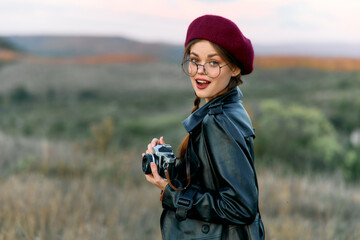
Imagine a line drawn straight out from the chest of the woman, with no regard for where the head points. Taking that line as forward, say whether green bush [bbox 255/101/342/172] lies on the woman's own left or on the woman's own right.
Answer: on the woman's own right

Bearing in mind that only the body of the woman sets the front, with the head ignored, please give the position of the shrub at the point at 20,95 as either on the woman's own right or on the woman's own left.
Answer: on the woman's own right

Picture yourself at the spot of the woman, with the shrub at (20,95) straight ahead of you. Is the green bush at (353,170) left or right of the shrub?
right

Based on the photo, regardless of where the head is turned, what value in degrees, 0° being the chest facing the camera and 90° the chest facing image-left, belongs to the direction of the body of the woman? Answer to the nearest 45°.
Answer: approximately 90°

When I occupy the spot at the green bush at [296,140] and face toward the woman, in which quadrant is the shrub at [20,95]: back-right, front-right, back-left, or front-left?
back-right

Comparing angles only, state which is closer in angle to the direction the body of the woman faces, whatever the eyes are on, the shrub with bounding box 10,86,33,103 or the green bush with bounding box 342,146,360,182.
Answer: the shrub

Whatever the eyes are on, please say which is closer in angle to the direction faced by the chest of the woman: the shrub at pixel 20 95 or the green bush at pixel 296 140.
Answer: the shrub
